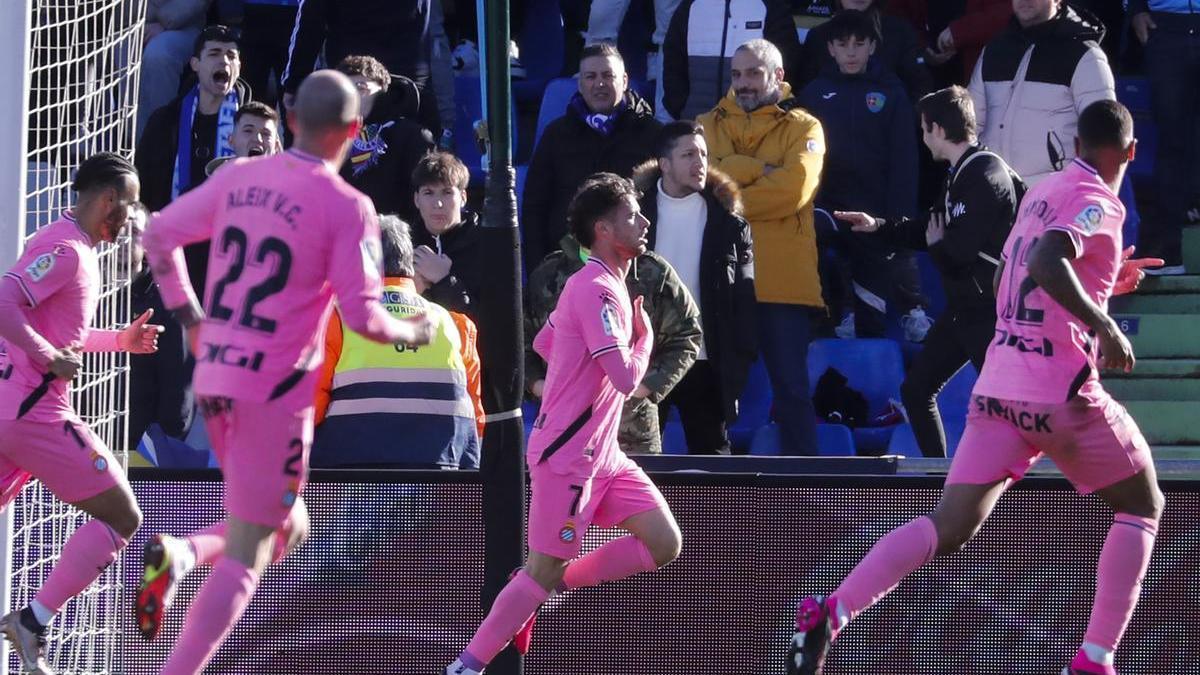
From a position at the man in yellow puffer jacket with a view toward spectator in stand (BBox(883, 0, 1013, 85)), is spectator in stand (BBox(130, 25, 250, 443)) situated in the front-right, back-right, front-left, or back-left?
back-left

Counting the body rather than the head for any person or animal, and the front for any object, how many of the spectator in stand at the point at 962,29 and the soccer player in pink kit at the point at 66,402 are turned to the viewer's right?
1

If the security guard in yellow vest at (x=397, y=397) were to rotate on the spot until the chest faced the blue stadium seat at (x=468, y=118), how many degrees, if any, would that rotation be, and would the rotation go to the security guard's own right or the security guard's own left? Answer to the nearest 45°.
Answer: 0° — they already face it

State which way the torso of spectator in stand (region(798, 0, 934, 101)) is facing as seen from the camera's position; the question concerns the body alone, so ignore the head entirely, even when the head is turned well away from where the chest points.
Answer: toward the camera

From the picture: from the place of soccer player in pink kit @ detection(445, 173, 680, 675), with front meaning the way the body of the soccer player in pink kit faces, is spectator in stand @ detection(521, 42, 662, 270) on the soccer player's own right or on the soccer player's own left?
on the soccer player's own left

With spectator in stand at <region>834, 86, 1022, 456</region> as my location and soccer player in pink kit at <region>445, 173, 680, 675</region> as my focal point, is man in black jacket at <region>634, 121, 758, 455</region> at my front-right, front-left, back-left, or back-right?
front-right

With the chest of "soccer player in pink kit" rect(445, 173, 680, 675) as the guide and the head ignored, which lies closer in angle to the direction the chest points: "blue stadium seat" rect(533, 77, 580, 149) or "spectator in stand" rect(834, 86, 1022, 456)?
the spectator in stand

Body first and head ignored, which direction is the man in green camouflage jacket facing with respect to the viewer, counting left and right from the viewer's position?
facing the viewer

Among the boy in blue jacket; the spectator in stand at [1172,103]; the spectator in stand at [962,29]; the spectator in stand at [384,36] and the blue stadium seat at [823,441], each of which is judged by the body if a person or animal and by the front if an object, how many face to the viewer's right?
0

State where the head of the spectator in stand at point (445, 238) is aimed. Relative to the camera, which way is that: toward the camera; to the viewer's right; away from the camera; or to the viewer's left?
toward the camera

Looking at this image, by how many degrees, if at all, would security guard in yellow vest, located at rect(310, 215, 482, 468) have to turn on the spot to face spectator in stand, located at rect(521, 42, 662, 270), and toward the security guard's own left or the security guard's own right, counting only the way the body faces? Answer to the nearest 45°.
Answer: approximately 45° to the security guard's own right

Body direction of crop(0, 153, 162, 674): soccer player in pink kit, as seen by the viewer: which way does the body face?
to the viewer's right

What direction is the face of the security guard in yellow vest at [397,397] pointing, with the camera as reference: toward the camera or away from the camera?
away from the camera

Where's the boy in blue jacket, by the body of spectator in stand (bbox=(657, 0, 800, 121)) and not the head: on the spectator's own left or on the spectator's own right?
on the spectator's own left
